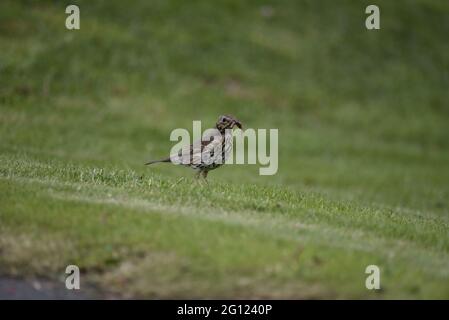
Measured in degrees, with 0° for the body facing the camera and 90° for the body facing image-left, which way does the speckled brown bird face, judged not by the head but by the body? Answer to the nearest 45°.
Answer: approximately 270°
